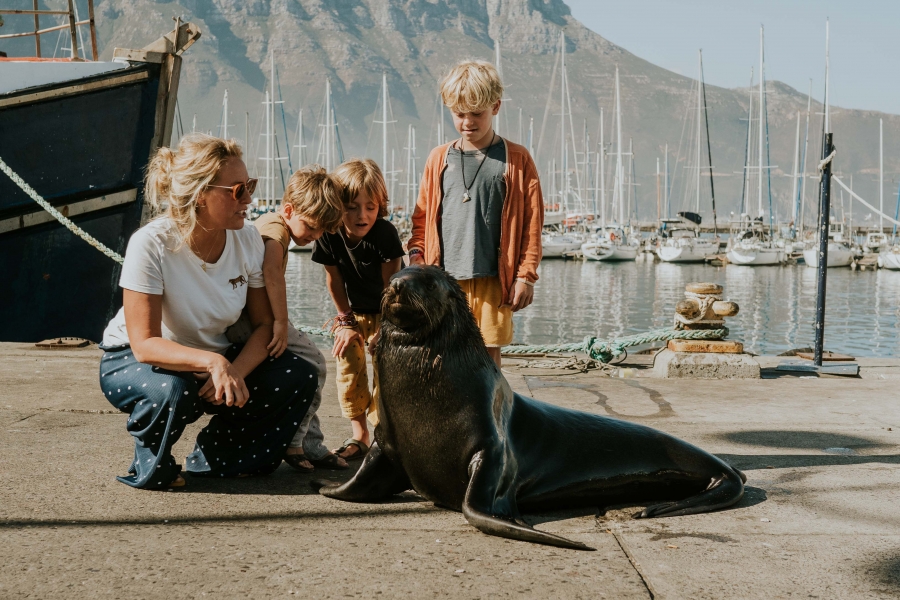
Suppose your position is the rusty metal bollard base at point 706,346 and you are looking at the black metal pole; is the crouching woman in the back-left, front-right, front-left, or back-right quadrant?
back-right

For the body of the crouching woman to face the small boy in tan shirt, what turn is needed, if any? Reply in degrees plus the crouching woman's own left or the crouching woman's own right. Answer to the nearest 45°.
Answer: approximately 90° to the crouching woman's own left

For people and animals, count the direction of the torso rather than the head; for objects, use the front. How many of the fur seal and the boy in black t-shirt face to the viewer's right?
0

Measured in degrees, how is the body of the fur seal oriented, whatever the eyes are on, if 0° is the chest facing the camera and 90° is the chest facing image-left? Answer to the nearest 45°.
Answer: approximately 45°

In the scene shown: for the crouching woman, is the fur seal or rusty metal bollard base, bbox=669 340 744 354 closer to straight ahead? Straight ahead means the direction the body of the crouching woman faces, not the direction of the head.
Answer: the fur seal

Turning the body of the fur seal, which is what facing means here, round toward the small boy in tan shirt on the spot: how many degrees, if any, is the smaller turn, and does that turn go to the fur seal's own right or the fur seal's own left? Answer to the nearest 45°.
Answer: approximately 90° to the fur seal's own right

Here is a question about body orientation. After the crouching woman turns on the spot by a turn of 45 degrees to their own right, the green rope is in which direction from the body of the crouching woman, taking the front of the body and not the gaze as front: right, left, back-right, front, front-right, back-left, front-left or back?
back-left
